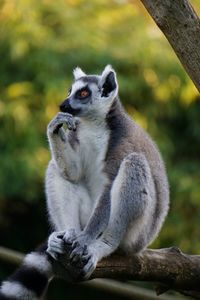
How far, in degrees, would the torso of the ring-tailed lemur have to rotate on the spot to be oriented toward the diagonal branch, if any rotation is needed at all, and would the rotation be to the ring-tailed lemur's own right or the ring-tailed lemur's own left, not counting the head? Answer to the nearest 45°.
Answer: approximately 90° to the ring-tailed lemur's own left

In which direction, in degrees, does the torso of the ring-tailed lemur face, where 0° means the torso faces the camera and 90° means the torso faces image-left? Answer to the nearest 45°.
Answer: approximately 45°
